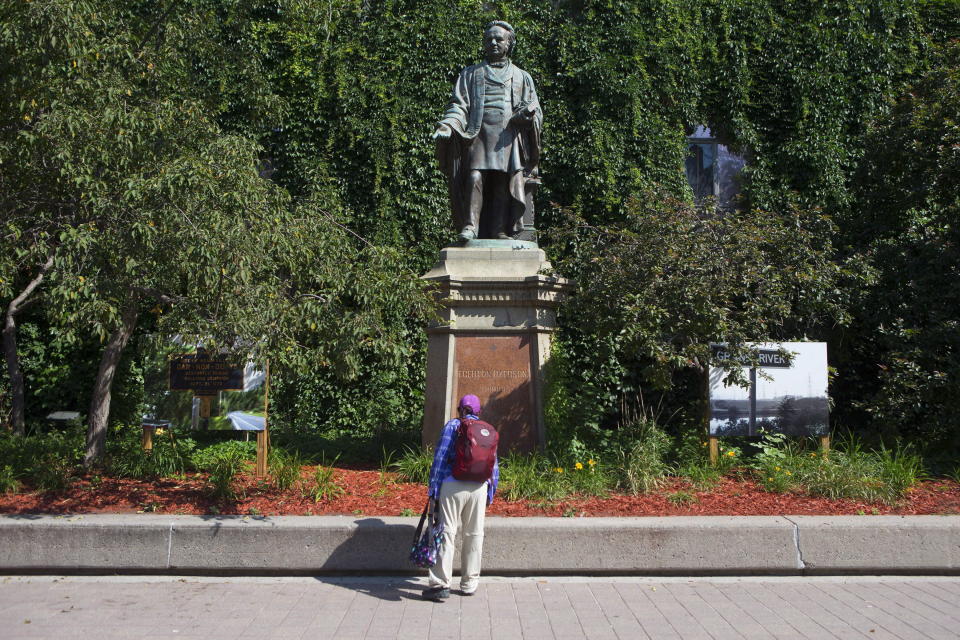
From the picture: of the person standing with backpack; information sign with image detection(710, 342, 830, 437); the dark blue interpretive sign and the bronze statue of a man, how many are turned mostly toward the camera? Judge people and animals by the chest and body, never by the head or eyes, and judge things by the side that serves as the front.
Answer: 3

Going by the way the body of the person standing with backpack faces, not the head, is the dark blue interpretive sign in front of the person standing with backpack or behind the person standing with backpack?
in front

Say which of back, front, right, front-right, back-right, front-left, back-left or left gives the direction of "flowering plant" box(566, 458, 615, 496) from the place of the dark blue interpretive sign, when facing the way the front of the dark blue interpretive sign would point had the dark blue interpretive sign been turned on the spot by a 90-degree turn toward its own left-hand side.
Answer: front-right

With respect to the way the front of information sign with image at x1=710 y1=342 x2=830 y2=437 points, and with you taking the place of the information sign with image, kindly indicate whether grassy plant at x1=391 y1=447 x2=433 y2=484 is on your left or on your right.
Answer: on your right

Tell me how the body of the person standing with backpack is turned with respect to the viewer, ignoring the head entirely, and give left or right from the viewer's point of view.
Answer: facing away from the viewer and to the left of the viewer

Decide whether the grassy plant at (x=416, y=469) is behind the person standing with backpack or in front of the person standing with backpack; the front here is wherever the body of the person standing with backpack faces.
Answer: in front
